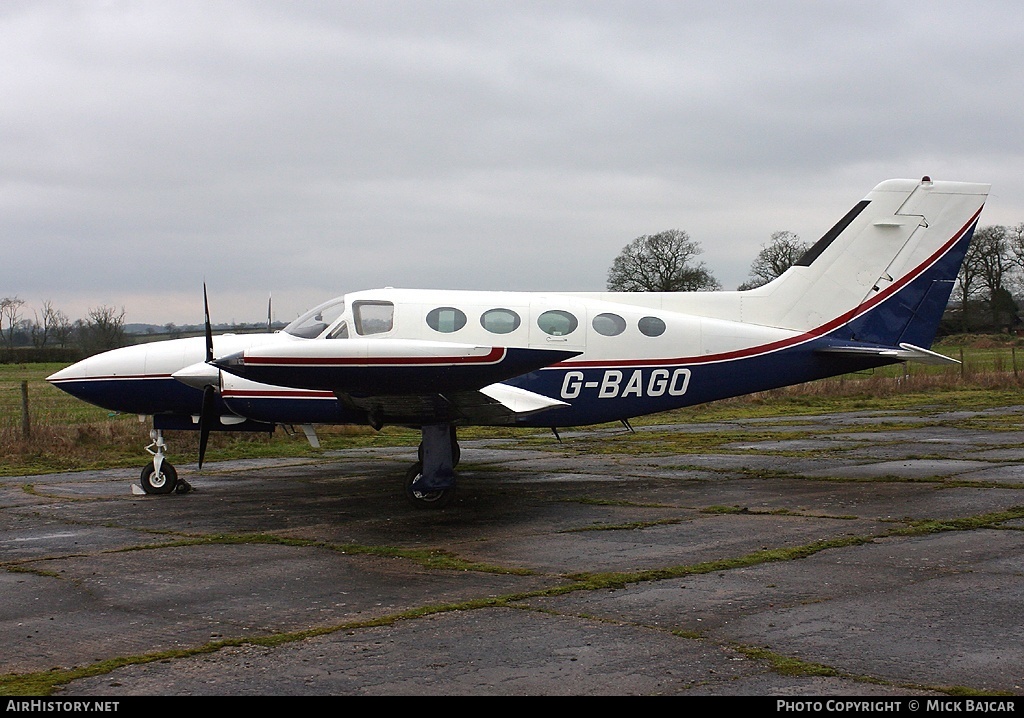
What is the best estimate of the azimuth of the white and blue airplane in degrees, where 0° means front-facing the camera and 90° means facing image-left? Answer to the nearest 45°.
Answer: approximately 90°
